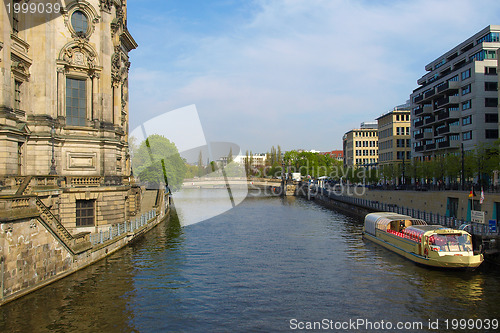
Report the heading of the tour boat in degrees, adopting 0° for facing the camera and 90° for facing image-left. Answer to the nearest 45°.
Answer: approximately 315°

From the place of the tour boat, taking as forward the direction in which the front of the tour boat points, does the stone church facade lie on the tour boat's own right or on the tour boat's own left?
on the tour boat's own right
